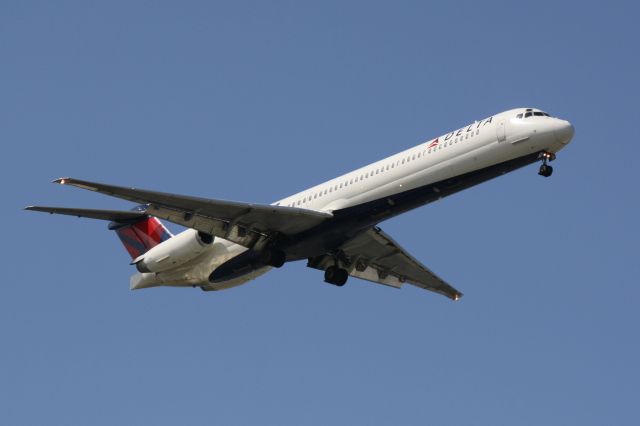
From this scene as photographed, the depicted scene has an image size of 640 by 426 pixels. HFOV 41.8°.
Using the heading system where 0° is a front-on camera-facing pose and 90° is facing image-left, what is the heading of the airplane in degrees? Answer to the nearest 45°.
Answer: approximately 315°
